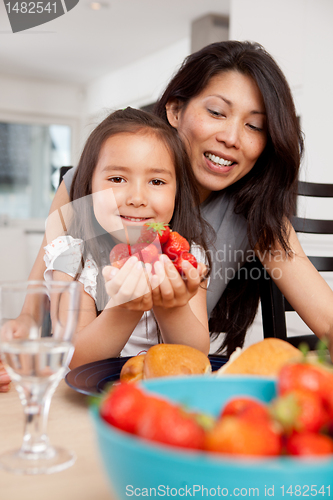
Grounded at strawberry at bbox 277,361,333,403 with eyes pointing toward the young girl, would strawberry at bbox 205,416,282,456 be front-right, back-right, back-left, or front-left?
back-left

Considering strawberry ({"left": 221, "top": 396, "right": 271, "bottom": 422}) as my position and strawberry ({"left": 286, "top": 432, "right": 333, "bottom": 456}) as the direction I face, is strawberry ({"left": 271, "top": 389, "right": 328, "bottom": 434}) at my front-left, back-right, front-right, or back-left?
front-left

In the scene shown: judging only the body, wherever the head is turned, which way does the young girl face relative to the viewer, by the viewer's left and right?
facing the viewer

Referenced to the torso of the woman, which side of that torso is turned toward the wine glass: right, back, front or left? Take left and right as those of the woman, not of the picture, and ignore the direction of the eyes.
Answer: front

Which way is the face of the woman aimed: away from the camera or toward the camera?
toward the camera

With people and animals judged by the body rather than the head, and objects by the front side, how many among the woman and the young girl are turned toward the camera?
2

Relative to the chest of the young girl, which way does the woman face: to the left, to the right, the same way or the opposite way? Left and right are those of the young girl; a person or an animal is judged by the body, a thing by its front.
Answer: the same way

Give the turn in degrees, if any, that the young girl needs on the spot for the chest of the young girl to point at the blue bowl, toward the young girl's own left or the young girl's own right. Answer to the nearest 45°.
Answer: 0° — they already face it

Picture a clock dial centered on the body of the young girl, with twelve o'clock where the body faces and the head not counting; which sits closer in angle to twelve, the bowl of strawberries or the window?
the bowl of strawberries

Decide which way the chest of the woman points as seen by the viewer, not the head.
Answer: toward the camera

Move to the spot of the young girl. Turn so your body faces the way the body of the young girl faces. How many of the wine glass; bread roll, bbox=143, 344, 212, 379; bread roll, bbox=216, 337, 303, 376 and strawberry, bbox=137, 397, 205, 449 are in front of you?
4

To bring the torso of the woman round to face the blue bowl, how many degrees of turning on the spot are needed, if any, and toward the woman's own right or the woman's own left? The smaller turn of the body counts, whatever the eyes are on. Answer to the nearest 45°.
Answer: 0° — they already face it

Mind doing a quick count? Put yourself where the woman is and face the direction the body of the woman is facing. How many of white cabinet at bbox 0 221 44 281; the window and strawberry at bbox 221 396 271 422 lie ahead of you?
1

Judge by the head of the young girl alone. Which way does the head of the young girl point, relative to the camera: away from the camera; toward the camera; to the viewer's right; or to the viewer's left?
toward the camera

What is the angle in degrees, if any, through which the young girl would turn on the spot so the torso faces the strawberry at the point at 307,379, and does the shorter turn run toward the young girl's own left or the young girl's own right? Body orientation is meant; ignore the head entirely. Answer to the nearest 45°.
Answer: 0° — they already face it

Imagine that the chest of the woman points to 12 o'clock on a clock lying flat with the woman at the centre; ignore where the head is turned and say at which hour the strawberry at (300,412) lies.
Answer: The strawberry is roughly at 12 o'clock from the woman.
